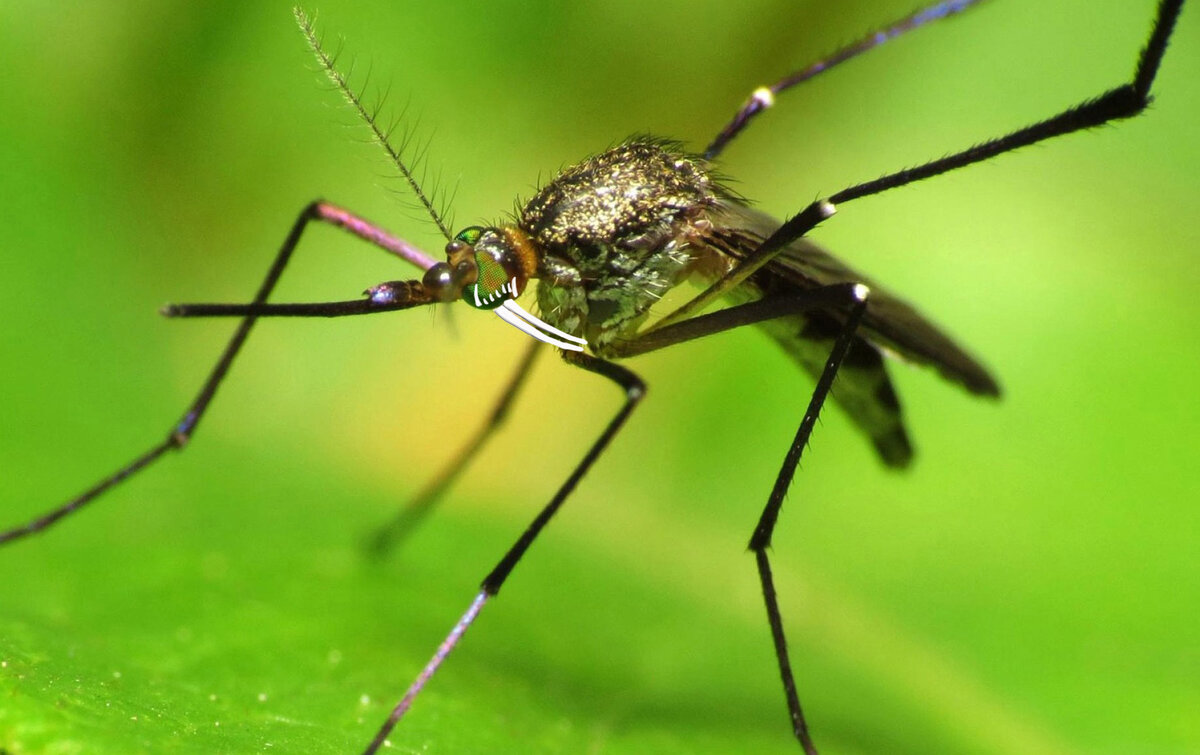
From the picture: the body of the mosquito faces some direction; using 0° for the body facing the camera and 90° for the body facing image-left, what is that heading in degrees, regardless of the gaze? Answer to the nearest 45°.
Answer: approximately 90°
